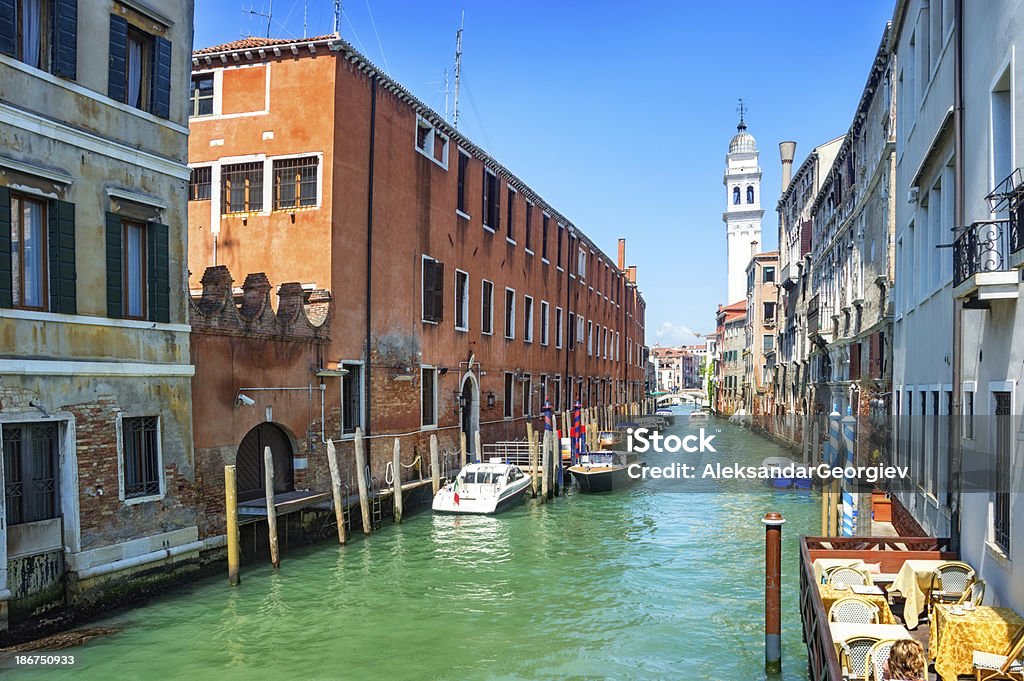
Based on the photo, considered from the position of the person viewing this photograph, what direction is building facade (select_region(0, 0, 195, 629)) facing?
facing the viewer and to the right of the viewer

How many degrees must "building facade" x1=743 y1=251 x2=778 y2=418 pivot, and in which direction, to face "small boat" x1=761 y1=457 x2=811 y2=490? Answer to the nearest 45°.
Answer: approximately 45° to its left

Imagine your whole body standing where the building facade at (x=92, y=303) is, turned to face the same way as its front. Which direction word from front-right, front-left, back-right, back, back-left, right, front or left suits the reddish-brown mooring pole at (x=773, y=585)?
front

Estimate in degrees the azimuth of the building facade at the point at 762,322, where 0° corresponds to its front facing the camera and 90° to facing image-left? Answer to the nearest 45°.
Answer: approximately 45°

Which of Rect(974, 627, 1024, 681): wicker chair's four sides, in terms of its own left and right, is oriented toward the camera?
left

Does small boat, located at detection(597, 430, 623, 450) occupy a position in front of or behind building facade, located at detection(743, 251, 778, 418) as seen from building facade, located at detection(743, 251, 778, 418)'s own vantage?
in front

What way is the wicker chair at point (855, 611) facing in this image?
toward the camera

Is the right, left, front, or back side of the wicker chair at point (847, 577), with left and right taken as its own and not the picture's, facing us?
front
